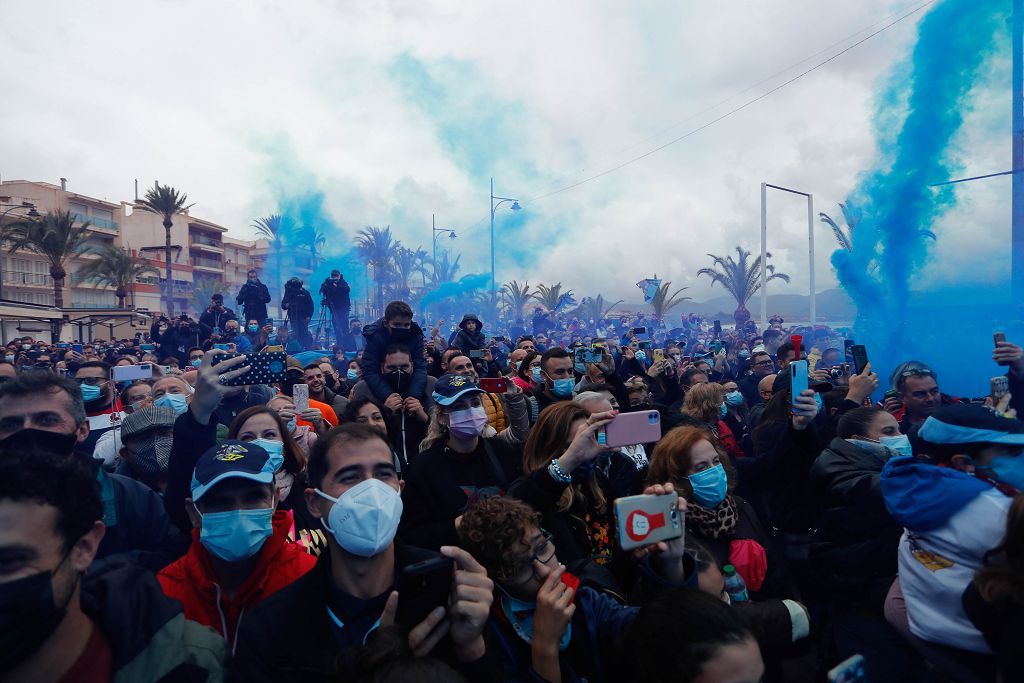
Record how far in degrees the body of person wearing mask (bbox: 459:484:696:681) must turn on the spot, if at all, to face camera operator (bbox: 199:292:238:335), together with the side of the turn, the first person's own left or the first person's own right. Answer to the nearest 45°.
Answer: approximately 180°

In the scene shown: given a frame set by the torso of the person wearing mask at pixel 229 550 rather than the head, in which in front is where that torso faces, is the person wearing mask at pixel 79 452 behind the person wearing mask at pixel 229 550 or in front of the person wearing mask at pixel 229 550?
behind

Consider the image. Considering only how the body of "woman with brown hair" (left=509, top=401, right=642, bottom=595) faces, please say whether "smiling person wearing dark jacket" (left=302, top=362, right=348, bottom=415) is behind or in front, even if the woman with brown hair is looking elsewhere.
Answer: behind

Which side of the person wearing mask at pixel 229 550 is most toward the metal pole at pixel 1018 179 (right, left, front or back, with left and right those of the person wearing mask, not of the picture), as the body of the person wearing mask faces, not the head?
left

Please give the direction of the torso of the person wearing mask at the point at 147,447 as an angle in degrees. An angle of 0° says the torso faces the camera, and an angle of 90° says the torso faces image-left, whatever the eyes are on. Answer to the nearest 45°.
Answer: approximately 315°

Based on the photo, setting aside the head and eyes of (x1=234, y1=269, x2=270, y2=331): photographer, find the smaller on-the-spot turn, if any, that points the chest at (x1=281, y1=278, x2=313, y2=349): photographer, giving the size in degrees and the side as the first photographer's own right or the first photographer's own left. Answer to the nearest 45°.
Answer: approximately 45° to the first photographer's own left

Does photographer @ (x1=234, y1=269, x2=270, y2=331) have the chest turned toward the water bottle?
yes

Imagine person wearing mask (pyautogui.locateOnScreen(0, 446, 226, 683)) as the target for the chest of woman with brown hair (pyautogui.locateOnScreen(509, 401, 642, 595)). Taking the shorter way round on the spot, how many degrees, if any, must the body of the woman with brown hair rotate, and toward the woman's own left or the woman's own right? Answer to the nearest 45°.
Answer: approximately 90° to the woman's own right

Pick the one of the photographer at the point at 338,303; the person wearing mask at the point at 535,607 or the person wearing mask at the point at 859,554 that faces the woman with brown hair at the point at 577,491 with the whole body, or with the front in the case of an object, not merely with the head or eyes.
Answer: the photographer
